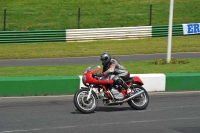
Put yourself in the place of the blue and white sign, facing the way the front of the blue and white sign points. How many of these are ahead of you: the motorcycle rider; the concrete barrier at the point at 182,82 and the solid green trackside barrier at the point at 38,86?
3

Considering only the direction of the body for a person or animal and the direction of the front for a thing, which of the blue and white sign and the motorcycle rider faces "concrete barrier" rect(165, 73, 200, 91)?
the blue and white sign

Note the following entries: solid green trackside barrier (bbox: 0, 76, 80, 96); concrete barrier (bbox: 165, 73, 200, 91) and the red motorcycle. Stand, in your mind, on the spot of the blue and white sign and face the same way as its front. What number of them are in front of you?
3

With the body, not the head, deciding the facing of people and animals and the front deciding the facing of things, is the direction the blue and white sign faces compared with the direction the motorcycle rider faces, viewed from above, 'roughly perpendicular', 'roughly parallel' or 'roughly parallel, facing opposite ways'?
roughly perpendicular

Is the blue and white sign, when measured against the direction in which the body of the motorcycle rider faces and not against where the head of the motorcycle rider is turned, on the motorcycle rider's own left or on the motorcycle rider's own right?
on the motorcycle rider's own right

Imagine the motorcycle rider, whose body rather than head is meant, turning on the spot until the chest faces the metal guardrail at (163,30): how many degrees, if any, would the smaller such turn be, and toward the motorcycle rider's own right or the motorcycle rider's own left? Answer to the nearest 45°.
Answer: approximately 90° to the motorcycle rider's own right

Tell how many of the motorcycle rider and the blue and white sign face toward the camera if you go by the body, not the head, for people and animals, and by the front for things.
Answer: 1

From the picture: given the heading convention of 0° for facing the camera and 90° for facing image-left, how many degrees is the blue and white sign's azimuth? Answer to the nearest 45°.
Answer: approximately 0°

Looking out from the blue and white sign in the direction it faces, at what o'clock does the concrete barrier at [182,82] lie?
The concrete barrier is roughly at 12 o'clock from the blue and white sign.

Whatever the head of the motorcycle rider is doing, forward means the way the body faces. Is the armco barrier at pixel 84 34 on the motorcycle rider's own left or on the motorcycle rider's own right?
on the motorcycle rider's own right

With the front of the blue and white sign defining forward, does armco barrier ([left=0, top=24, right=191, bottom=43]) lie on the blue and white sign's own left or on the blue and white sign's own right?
on the blue and white sign's own right

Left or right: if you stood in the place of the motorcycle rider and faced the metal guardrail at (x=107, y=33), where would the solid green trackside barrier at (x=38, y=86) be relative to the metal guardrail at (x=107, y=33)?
left

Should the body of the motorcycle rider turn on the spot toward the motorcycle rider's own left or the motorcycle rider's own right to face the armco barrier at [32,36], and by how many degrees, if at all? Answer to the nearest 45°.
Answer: approximately 90° to the motorcycle rider's own right

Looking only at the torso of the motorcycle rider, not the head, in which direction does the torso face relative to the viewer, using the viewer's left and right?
facing to the left of the viewer

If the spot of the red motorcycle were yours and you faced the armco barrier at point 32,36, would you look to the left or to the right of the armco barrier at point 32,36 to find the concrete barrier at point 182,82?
right
